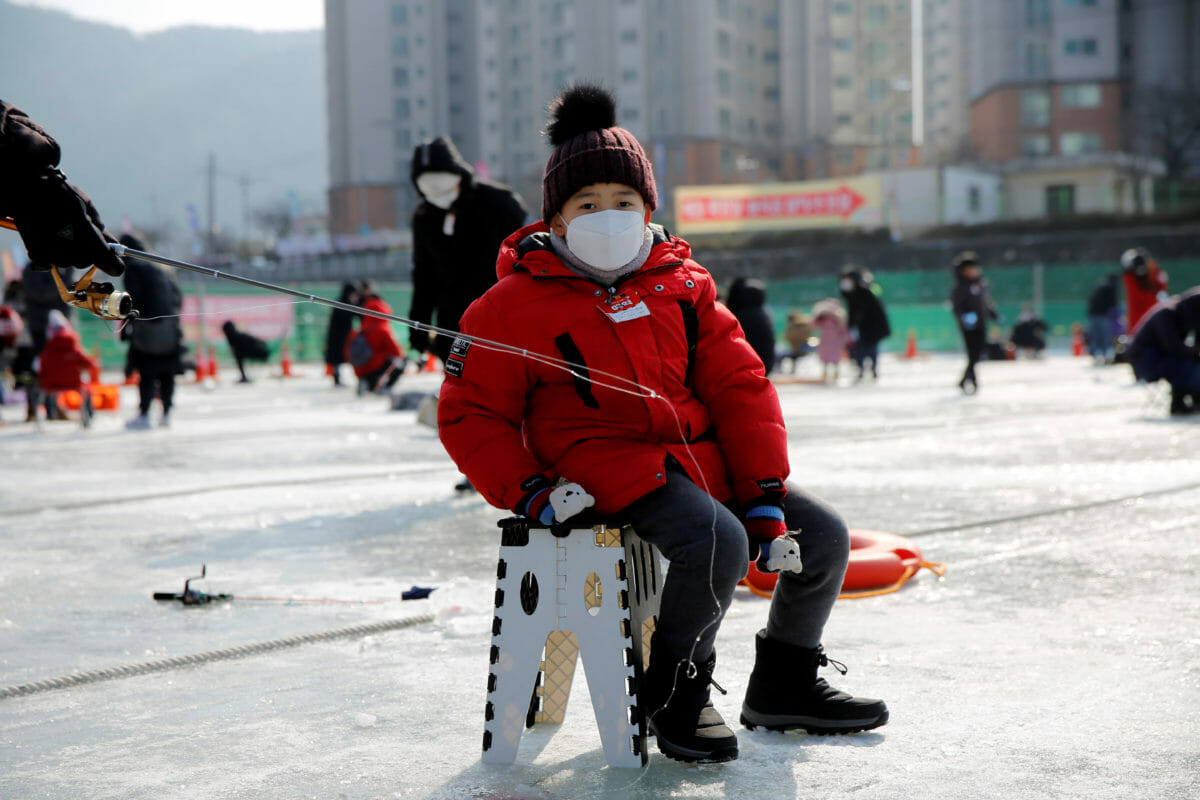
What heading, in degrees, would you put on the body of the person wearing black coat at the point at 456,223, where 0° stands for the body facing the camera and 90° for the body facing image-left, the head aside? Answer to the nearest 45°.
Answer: approximately 45°

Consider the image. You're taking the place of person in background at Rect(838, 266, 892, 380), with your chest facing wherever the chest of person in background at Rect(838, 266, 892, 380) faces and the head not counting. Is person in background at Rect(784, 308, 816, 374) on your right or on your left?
on your right

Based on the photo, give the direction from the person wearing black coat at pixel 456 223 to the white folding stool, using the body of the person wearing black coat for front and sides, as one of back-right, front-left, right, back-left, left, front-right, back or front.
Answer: front-left

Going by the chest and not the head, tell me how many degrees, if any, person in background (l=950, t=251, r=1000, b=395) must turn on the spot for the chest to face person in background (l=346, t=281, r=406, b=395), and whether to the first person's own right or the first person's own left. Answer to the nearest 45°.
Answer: approximately 90° to the first person's own right
